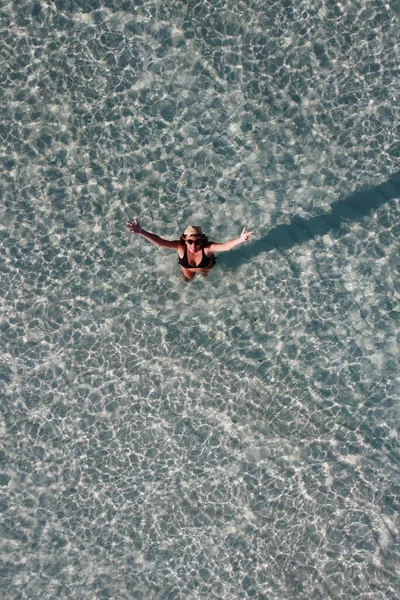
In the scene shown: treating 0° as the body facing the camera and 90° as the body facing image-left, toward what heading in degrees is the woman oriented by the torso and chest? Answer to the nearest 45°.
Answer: approximately 0°
